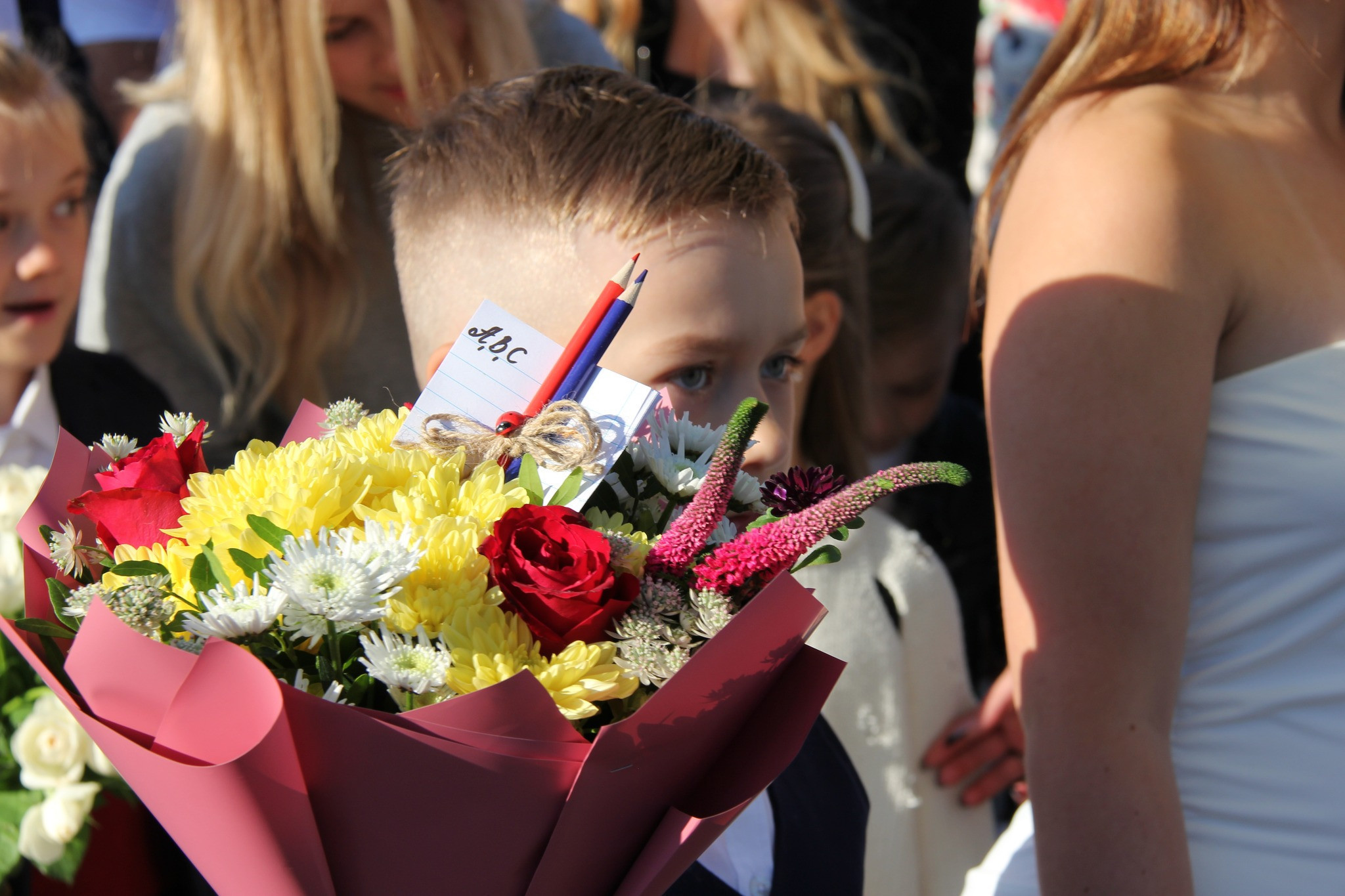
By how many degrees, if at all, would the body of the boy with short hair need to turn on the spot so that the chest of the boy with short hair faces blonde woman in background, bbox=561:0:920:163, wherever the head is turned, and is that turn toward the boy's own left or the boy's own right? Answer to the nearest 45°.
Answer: approximately 135° to the boy's own left

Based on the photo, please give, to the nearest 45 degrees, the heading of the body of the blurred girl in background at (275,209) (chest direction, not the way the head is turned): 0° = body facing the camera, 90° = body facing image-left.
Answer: approximately 315°

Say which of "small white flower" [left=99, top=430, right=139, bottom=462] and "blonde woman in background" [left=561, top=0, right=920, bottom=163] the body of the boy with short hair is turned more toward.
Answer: the small white flower

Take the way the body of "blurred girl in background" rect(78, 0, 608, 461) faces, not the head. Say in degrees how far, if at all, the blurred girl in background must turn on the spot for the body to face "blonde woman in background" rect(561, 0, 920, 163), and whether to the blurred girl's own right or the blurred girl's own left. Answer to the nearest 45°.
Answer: approximately 90° to the blurred girl's own left

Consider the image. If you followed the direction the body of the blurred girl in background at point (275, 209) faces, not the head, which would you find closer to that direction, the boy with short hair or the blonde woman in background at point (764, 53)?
the boy with short hair
